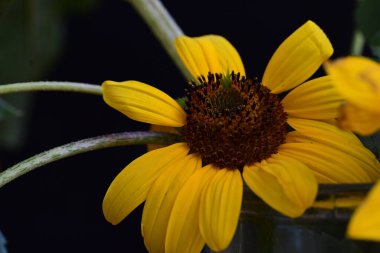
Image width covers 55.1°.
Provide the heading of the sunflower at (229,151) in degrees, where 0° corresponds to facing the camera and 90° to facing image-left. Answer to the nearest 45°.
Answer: approximately 0°
